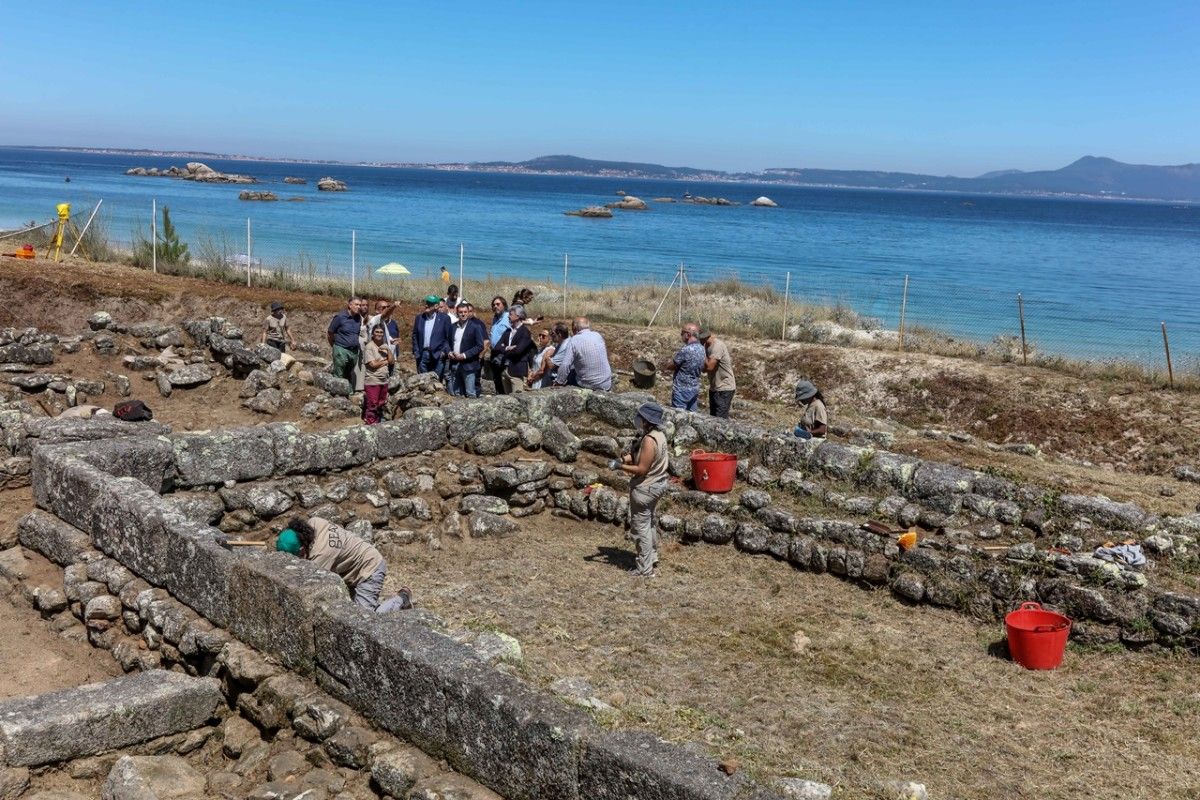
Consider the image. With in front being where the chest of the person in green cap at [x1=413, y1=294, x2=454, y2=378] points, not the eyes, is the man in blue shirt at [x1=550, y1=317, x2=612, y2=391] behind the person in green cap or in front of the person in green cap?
in front

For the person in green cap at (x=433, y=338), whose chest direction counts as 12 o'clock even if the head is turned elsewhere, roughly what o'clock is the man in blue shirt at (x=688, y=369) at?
The man in blue shirt is roughly at 10 o'clock from the person in green cap.

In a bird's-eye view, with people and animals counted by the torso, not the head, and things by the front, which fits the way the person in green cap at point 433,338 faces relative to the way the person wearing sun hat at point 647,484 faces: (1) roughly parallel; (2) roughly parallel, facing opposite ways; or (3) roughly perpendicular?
roughly perpendicular

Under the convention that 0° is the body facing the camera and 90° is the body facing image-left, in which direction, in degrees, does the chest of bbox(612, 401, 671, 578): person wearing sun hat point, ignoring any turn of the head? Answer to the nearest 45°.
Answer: approximately 90°

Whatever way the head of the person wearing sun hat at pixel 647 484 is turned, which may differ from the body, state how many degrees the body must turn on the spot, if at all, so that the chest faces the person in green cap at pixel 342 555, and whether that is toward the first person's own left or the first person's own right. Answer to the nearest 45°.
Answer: approximately 45° to the first person's own left

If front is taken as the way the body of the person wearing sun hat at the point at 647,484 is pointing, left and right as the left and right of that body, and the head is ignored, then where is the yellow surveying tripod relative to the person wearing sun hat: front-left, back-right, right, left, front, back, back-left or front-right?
front-right

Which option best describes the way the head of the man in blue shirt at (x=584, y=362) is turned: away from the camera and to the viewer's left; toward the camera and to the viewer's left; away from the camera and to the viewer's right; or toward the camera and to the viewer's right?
away from the camera and to the viewer's left

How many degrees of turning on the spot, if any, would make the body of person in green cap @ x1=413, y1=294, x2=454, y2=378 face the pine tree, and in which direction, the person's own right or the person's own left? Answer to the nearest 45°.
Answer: approximately 135° to the person's own right

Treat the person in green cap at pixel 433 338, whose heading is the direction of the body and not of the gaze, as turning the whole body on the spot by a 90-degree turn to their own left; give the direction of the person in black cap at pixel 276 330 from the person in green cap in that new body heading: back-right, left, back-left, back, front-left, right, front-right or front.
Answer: back-left

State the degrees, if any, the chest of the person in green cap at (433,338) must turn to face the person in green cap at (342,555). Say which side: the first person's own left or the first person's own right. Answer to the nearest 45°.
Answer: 0° — they already face them

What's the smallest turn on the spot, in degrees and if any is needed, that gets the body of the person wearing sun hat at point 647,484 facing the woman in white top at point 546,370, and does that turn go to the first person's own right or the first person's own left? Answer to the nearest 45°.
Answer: approximately 90° to the first person's own right

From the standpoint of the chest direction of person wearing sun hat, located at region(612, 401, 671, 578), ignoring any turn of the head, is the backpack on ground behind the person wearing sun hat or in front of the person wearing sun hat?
in front

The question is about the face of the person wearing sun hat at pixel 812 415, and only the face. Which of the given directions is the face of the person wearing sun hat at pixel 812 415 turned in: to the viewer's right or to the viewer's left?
to the viewer's left

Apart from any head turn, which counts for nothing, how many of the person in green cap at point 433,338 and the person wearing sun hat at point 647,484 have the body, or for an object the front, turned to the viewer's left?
1

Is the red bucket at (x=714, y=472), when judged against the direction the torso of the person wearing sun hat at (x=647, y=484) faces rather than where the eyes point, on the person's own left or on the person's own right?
on the person's own right

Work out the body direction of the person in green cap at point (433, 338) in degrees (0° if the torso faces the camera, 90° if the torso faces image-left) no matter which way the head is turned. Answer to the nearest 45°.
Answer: approximately 0°

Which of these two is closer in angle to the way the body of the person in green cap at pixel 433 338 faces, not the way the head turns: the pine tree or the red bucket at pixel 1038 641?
the red bucket
